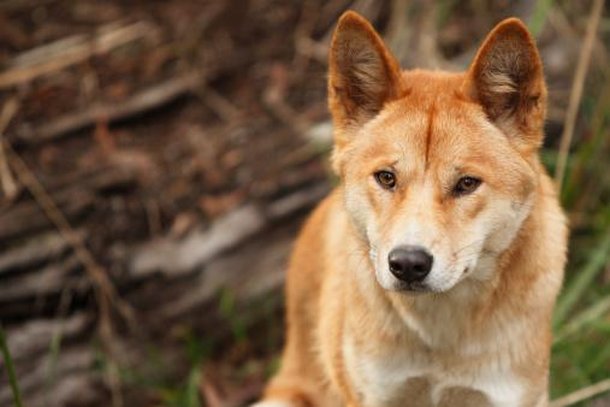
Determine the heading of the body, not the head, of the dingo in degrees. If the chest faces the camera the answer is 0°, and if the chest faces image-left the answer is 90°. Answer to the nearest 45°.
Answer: approximately 0°

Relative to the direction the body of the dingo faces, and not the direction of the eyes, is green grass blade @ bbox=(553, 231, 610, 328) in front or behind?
behind

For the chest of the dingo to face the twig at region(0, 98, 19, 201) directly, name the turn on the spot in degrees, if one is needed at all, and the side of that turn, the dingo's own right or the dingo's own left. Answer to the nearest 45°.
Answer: approximately 135° to the dingo's own right

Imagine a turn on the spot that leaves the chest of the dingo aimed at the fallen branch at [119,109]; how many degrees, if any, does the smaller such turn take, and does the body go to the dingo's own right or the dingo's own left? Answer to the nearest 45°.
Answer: approximately 135° to the dingo's own right
